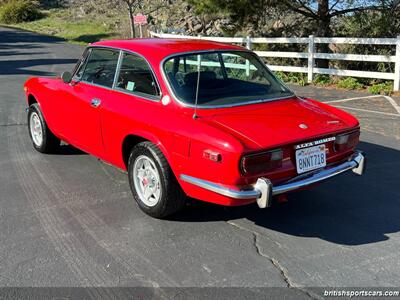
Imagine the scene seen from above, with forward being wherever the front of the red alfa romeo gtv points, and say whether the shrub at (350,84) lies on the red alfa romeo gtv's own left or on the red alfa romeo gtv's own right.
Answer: on the red alfa romeo gtv's own right

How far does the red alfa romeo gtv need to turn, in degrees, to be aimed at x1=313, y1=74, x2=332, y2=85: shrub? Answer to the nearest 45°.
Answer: approximately 45° to its right

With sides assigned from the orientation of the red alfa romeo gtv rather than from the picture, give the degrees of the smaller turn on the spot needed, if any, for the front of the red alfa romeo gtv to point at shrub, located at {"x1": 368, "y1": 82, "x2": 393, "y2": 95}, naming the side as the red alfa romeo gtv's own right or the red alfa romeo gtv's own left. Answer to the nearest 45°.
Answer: approximately 90° to the red alfa romeo gtv's own right

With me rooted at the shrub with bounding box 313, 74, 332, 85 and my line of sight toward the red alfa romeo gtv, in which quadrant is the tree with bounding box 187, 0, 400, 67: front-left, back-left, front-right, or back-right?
back-right

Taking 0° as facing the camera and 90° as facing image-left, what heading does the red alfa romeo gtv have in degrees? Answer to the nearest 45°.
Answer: approximately 135°

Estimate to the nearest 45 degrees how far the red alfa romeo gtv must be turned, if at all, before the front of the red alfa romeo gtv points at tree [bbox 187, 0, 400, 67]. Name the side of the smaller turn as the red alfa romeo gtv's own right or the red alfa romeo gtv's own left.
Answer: approximately 45° to the red alfa romeo gtv's own right
